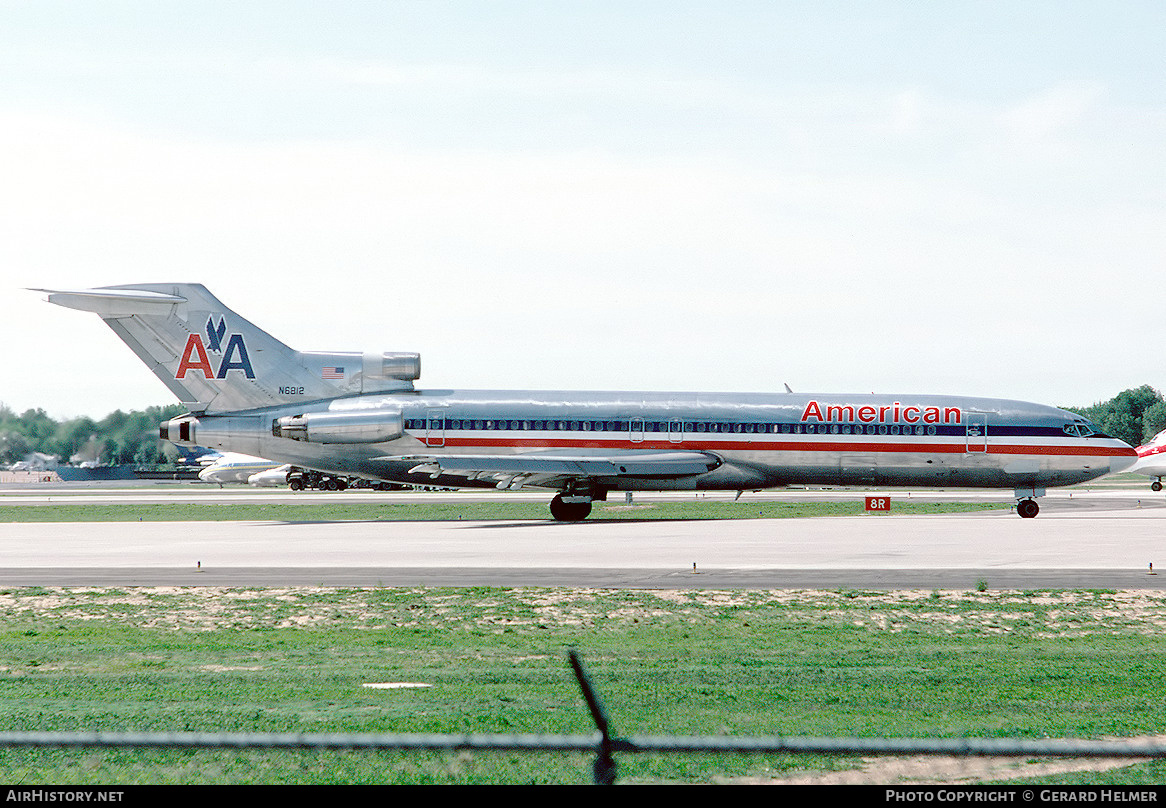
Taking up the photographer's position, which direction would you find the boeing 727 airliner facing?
facing to the right of the viewer
